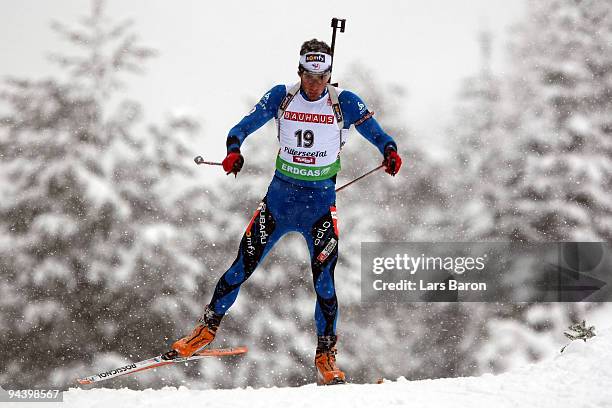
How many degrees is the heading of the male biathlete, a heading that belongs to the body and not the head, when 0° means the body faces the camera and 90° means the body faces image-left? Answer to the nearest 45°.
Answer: approximately 0°

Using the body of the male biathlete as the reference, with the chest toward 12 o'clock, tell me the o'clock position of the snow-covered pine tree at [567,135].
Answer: The snow-covered pine tree is roughly at 7 o'clock from the male biathlete.
